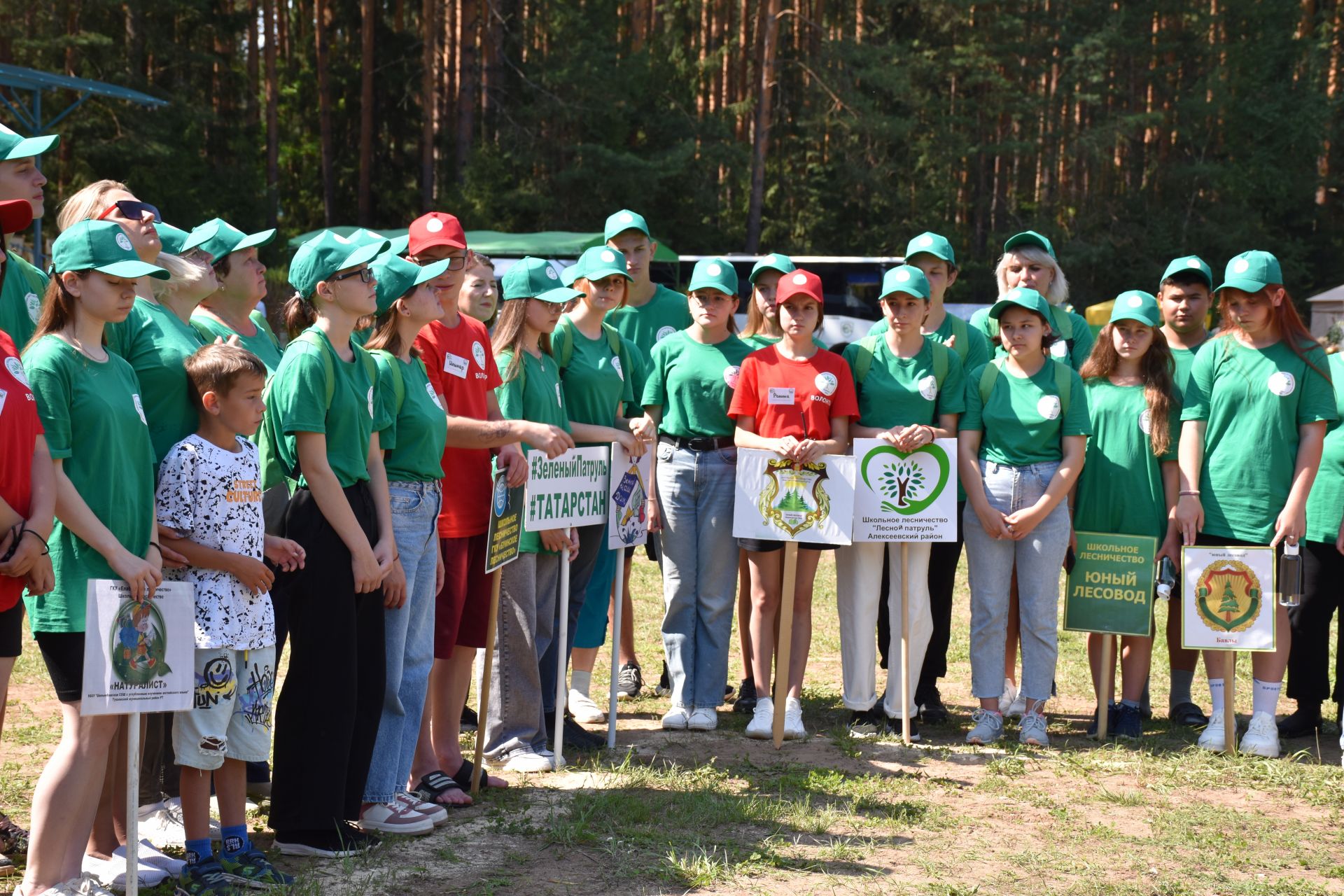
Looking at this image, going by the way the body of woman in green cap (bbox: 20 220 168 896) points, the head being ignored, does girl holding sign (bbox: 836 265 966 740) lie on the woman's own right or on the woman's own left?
on the woman's own left

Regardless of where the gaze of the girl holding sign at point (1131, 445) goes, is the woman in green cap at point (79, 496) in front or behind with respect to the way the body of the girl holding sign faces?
in front

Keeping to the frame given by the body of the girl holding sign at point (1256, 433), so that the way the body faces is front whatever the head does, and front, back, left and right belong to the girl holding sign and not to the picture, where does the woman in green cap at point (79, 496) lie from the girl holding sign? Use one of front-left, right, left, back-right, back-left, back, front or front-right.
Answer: front-right

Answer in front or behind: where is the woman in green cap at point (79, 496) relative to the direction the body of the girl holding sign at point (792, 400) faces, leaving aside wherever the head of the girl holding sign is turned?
in front

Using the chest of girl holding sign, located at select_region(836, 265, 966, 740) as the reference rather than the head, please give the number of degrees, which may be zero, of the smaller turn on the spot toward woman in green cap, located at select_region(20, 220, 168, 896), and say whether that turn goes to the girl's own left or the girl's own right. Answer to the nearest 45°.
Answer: approximately 45° to the girl's own right

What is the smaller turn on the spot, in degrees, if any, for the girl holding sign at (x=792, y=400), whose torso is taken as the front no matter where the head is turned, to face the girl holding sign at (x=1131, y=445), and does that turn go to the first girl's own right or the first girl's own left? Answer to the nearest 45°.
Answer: approximately 90° to the first girl's own left

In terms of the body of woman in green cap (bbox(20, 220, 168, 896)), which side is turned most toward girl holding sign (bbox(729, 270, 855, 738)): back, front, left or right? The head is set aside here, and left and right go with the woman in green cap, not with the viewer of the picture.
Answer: left

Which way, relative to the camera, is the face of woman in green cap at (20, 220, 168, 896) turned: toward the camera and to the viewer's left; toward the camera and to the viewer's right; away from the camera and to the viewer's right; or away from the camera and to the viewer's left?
toward the camera and to the viewer's right
